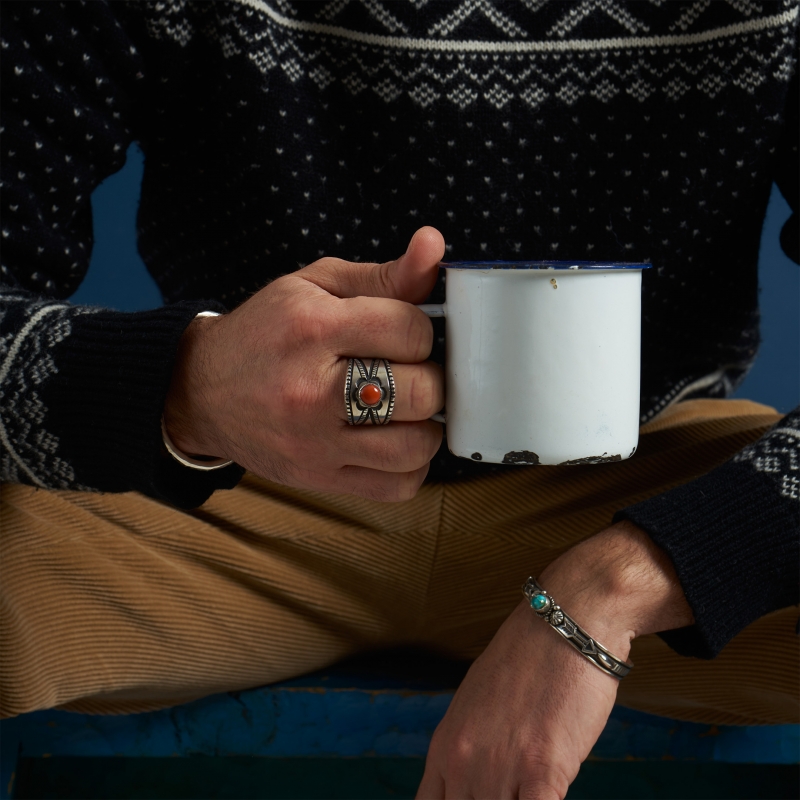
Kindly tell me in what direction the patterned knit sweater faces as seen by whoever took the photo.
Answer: facing the viewer

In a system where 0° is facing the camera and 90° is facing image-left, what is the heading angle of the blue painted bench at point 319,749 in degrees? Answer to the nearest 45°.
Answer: approximately 0°

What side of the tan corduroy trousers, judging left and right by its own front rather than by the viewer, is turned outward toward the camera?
front
